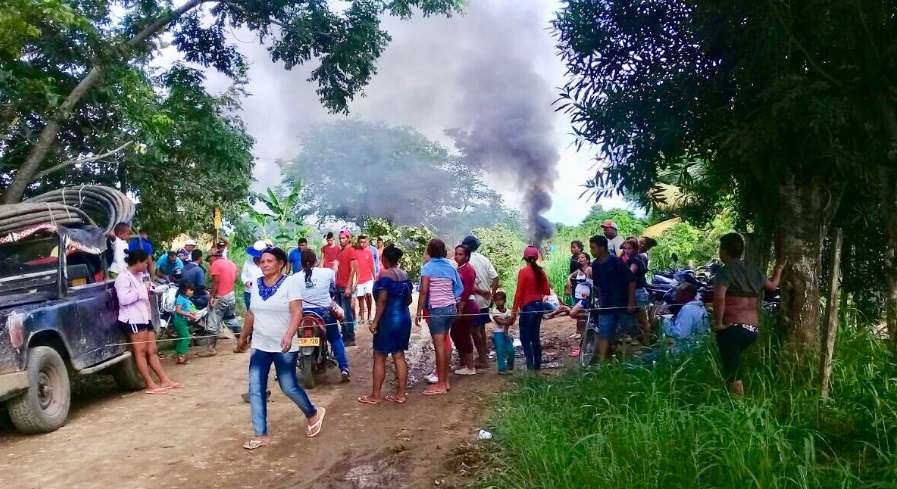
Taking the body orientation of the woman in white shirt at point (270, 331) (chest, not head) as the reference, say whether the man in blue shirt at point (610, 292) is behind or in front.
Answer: behind

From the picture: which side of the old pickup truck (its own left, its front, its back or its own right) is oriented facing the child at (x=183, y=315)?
back

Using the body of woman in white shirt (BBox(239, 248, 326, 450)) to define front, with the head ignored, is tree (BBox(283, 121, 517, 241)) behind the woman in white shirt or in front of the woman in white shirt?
behind

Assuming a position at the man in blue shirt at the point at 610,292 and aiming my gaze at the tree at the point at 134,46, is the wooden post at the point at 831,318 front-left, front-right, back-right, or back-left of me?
back-left

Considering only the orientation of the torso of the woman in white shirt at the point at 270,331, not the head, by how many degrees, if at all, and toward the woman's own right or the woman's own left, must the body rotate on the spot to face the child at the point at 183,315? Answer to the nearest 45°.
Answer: approximately 135° to the woman's own right

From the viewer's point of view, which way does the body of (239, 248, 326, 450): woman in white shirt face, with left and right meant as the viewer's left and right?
facing the viewer and to the left of the viewer

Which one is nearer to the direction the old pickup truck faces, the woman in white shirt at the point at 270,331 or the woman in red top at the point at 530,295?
the woman in white shirt

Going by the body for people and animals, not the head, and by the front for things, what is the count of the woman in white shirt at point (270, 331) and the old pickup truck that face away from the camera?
0

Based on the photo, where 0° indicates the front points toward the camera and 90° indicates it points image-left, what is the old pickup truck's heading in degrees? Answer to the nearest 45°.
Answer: approximately 45°

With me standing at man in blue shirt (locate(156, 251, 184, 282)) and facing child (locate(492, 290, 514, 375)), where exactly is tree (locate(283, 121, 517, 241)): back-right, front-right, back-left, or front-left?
back-left

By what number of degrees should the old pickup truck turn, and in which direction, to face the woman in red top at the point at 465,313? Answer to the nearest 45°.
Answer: approximately 135° to its left

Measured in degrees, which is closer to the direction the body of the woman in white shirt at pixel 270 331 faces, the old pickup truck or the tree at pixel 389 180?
the old pickup truck

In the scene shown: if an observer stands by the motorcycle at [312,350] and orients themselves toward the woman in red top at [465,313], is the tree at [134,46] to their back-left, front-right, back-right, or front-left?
back-left

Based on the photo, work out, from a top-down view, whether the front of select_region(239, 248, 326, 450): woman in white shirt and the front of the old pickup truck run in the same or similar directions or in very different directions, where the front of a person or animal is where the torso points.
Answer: same or similar directions

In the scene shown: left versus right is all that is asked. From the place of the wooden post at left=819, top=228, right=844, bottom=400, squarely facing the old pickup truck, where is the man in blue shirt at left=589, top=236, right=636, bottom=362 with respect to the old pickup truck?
right
